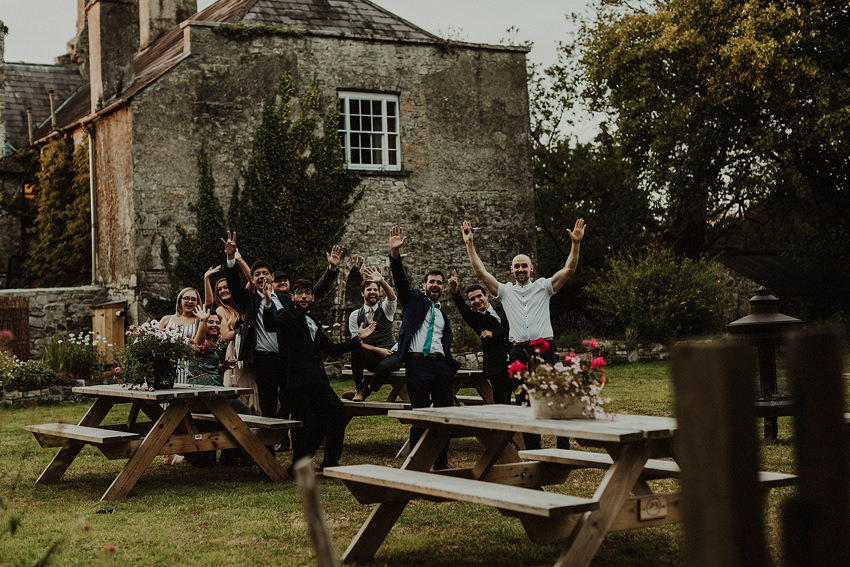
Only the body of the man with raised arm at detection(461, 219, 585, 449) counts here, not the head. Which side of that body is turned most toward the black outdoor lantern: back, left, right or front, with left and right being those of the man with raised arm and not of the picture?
left

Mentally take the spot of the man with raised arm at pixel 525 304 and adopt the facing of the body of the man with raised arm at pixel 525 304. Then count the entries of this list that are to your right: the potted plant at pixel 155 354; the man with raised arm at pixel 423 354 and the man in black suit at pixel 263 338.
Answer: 3

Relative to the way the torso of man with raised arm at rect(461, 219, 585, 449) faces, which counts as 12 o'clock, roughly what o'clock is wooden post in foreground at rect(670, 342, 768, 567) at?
The wooden post in foreground is roughly at 12 o'clock from the man with raised arm.

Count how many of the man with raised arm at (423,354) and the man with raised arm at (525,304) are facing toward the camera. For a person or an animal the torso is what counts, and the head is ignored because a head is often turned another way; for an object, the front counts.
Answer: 2

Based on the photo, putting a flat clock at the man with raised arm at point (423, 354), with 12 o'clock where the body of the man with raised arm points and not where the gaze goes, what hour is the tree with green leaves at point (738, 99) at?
The tree with green leaves is roughly at 7 o'clock from the man with raised arm.

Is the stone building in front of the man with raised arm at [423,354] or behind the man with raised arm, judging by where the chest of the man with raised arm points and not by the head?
behind

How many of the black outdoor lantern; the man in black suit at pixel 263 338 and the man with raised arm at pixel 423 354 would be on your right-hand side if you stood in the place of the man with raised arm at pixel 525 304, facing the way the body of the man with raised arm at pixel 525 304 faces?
2

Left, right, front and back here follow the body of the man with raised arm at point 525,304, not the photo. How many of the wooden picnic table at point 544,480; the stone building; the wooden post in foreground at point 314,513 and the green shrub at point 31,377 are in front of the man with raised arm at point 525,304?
2

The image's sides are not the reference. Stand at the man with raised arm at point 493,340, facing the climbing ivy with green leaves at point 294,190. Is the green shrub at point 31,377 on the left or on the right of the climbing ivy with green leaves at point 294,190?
left

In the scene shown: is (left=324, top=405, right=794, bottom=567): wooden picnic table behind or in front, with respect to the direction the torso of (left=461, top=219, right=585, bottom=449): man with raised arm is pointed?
in front

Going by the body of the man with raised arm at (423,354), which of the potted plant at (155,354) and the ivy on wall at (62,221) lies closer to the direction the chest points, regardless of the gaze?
the potted plant

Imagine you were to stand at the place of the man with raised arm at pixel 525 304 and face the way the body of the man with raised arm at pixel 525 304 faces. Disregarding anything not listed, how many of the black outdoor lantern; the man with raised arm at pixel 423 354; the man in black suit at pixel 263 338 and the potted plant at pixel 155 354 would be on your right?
3

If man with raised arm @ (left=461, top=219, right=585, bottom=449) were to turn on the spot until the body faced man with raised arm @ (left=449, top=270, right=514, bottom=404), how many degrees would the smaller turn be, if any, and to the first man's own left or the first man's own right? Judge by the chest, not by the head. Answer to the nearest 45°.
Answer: approximately 135° to the first man's own right
